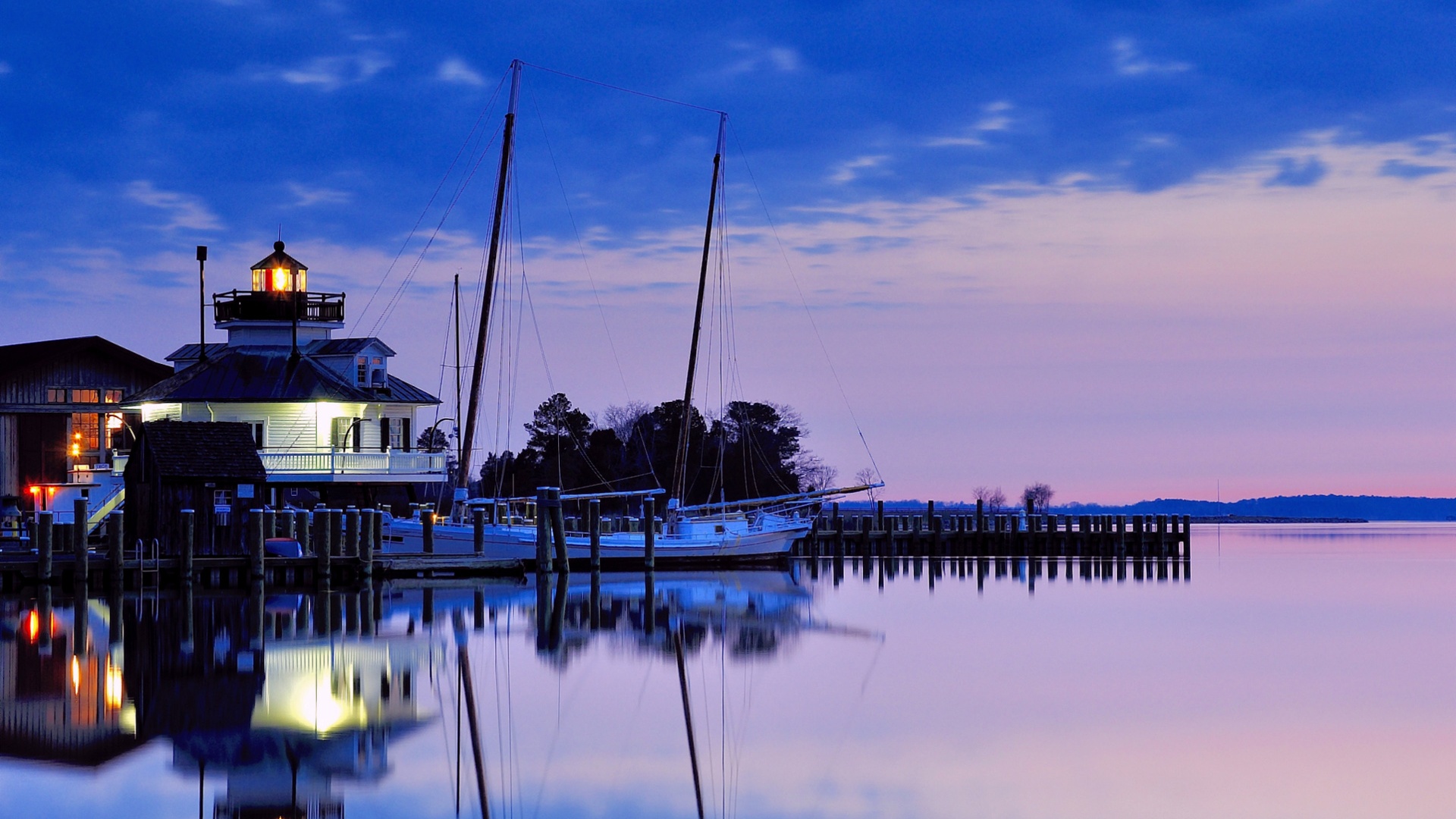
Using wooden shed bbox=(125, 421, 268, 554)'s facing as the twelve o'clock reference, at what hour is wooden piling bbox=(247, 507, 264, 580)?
The wooden piling is roughly at 11 o'clock from the wooden shed.

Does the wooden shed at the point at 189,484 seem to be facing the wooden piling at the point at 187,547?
yes

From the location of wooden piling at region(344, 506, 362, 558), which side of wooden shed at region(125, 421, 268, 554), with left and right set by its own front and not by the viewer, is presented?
left

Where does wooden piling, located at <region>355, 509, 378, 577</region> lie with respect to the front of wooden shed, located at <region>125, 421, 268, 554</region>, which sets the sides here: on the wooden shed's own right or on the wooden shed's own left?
on the wooden shed's own left

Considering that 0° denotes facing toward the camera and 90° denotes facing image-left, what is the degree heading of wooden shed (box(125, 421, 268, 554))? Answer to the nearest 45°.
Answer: approximately 0°

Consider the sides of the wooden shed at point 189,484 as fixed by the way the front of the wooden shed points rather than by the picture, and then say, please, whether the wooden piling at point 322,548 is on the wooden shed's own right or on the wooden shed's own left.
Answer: on the wooden shed's own left
